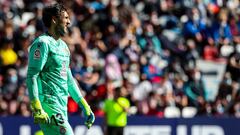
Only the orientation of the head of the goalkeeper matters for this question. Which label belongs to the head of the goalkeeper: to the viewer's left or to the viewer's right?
to the viewer's right

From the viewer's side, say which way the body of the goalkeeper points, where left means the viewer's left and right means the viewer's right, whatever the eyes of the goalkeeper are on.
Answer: facing the viewer and to the right of the viewer
